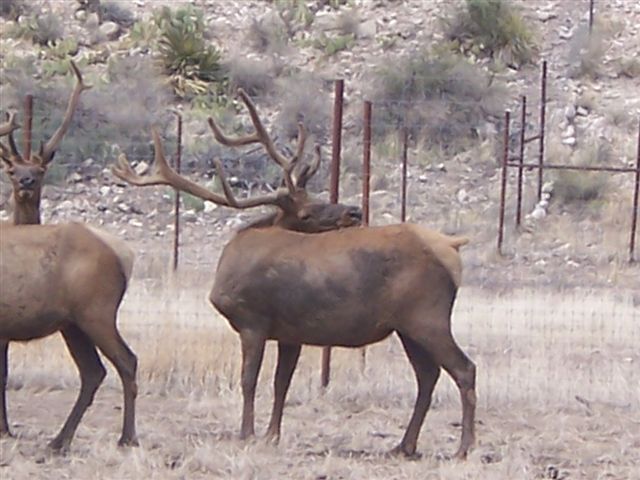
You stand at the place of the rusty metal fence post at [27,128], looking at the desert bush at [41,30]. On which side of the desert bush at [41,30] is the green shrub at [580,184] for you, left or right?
right

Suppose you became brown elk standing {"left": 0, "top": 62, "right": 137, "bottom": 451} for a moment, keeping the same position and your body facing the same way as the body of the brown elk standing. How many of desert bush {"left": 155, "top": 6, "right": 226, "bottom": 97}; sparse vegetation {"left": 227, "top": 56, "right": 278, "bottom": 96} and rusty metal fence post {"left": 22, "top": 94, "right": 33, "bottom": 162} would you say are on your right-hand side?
3

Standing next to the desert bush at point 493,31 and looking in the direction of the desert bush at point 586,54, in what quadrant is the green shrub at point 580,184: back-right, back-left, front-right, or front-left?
front-right

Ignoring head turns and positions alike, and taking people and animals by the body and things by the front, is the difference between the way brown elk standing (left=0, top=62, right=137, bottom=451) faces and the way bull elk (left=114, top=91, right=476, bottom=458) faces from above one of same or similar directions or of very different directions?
same or similar directions

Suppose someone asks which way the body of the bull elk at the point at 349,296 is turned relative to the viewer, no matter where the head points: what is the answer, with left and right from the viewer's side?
facing to the left of the viewer

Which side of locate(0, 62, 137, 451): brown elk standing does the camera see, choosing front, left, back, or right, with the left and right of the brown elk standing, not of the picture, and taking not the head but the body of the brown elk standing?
left

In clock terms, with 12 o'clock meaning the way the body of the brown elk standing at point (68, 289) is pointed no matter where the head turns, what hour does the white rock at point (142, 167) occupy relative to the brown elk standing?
The white rock is roughly at 3 o'clock from the brown elk standing.

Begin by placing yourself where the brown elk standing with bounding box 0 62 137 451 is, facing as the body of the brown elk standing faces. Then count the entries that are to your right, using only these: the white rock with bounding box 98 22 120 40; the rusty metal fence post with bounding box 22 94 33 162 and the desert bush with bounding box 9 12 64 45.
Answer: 3

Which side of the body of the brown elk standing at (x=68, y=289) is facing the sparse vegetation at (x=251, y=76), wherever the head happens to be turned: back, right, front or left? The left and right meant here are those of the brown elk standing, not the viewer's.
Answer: right

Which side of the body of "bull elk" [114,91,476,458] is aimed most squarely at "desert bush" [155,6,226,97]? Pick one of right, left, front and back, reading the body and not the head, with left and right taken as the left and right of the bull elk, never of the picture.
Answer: right
